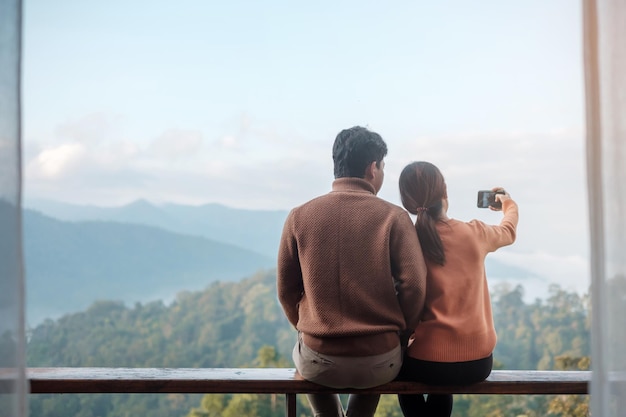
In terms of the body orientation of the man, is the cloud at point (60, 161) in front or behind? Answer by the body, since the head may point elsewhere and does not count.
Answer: in front

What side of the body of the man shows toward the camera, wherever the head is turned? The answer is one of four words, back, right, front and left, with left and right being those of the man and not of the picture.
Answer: back

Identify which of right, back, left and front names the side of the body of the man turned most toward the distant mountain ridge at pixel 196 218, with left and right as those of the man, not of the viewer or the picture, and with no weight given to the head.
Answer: front

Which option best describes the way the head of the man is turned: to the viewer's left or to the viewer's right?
to the viewer's right

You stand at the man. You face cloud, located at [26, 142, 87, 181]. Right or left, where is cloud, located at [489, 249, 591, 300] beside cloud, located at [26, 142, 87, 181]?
right

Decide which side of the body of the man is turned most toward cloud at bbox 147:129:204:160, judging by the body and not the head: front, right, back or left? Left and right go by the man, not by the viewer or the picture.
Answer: front

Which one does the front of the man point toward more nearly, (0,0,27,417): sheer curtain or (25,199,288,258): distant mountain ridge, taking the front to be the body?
the distant mountain ridge

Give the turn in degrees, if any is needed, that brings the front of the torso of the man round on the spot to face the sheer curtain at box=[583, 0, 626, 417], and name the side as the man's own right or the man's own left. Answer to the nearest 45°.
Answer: approximately 90° to the man's own right
